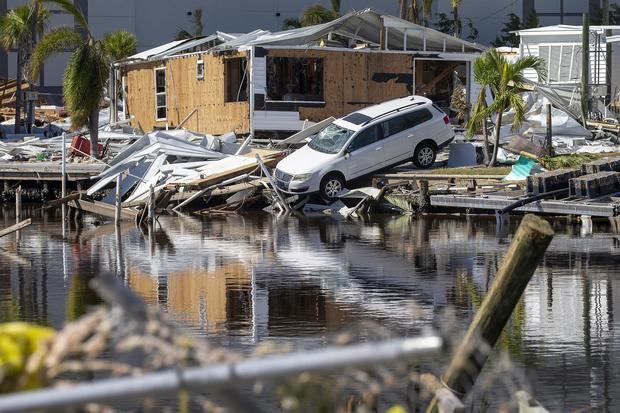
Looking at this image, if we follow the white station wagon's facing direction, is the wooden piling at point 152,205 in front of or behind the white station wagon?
in front

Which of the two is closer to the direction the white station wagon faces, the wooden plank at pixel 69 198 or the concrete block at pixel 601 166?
the wooden plank

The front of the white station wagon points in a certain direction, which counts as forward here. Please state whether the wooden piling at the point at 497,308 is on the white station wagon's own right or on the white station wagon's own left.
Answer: on the white station wagon's own left

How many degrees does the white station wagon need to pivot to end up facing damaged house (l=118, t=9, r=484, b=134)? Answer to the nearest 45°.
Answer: approximately 135° to its right

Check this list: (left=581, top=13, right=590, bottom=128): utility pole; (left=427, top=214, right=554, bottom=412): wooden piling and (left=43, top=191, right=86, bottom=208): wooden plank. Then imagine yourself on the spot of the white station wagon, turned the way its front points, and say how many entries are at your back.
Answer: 1

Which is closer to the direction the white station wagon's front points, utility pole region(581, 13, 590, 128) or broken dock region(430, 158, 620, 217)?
the broken dock

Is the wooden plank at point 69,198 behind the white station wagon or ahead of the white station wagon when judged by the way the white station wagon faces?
ahead

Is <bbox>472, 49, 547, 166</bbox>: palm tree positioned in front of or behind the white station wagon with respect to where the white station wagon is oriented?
behind

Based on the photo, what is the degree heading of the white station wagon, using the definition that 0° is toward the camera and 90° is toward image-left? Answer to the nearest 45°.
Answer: approximately 45°

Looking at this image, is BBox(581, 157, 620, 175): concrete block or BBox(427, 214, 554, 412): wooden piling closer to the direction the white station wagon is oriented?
the wooden piling

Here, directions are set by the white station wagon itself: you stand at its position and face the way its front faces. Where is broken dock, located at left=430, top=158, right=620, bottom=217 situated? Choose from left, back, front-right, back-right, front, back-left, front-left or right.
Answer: left

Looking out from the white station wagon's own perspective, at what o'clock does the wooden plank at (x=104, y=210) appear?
The wooden plank is roughly at 1 o'clock from the white station wagon.
